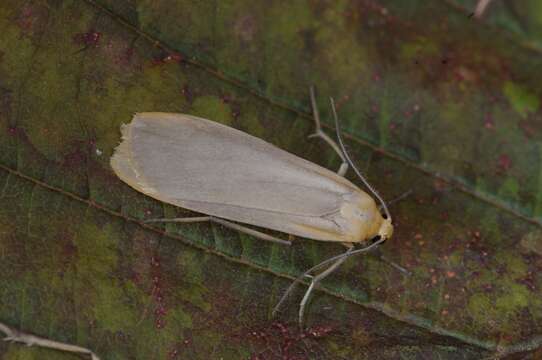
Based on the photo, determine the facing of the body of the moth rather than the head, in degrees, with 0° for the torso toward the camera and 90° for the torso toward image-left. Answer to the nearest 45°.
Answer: approximately 270°
